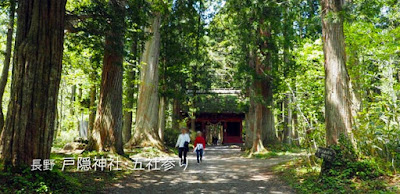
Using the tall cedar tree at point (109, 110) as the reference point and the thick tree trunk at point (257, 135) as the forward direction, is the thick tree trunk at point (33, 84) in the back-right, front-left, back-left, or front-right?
back-right

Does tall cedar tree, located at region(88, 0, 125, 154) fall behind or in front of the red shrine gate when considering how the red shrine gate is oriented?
in front

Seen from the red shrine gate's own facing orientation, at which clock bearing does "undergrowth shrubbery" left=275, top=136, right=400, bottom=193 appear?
The undergrowth shrubbery is roughly at 12 o'clock from the red shrine gate.

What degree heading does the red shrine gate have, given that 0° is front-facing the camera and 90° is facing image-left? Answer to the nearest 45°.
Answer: approximately 0°

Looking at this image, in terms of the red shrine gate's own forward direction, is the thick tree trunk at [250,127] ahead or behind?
ahead
